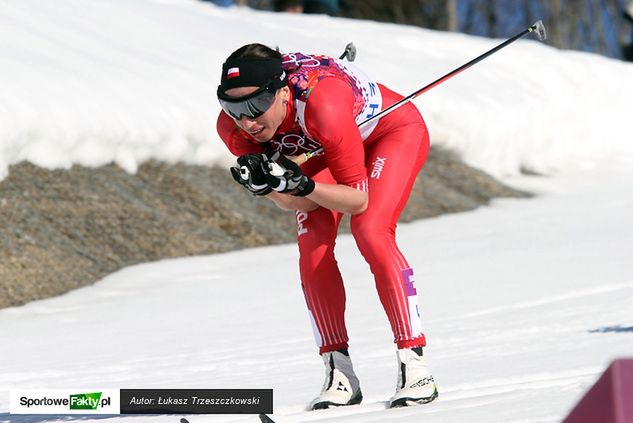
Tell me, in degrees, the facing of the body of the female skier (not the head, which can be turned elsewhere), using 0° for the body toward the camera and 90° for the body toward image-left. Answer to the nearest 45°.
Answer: approximately 45°

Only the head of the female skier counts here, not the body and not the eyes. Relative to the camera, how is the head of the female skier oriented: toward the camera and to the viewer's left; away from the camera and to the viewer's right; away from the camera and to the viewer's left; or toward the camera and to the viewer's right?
toward the camera and to the viewer's left
